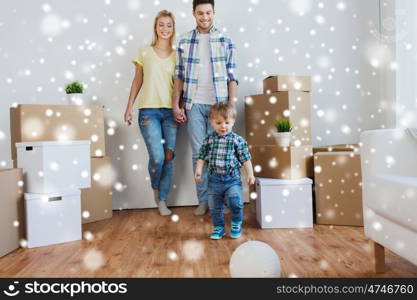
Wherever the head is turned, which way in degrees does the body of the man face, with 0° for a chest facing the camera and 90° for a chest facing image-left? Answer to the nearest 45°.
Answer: approximately 0°

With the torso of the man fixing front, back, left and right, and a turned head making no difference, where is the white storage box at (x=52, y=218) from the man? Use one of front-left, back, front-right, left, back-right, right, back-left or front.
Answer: front-right

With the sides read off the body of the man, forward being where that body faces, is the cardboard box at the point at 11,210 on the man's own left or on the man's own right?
on the man's own right

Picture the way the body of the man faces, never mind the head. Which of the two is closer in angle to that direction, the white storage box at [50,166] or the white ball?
the white ball

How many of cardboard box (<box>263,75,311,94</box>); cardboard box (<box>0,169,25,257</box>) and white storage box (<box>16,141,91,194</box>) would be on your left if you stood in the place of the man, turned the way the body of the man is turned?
1

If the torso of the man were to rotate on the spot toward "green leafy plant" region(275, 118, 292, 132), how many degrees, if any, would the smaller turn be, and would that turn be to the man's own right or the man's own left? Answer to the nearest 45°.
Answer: approximately 45° to the man's own left

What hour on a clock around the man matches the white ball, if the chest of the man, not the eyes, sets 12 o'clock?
The white ball is roughly at 12 o'clock from the man.

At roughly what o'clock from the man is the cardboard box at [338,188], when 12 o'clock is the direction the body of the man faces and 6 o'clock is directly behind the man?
The cardboard box is roughly at 10 o'clock from the man.

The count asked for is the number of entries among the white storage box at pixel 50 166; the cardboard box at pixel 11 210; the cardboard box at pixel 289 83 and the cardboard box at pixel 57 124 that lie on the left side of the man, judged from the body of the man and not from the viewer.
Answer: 1
